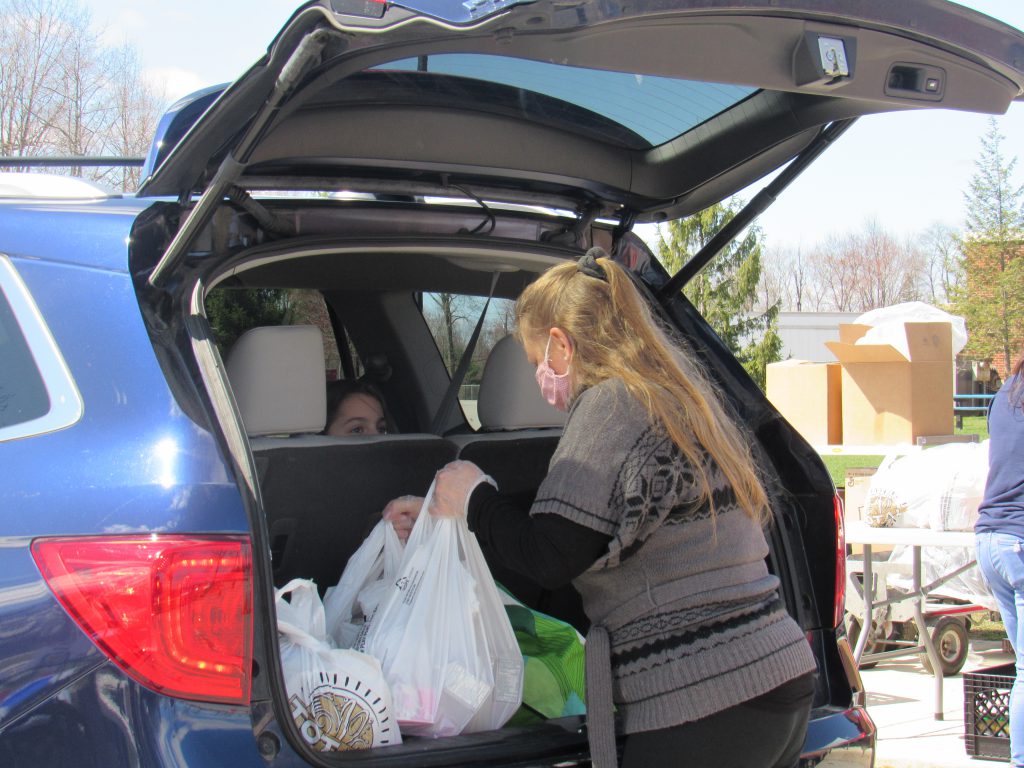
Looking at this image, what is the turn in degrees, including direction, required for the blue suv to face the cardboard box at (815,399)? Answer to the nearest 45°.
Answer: approximately 45° to its right

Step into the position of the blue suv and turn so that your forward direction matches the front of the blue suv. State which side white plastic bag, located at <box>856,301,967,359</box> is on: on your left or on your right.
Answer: on your right

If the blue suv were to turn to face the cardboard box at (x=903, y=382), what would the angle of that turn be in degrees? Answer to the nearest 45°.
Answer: approximately 90° to its right

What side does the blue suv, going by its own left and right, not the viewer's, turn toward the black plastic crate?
right

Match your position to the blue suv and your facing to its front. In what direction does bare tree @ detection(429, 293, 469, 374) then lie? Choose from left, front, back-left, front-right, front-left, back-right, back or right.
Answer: front-right

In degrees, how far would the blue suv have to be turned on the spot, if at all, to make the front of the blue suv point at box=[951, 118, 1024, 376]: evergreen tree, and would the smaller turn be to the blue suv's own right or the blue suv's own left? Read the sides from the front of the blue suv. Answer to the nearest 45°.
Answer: approximately 90° to the blue suv's own right

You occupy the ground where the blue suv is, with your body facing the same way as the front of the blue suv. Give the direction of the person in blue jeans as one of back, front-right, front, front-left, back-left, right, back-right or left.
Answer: right

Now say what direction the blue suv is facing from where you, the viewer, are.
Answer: facing away from the viewer and to the left of the viewer

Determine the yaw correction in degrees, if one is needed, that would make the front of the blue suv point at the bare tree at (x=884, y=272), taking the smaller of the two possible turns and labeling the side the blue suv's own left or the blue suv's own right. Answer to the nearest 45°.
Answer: approximately 45° to the blue suv's own right

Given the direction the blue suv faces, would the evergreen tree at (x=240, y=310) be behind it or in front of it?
in front
